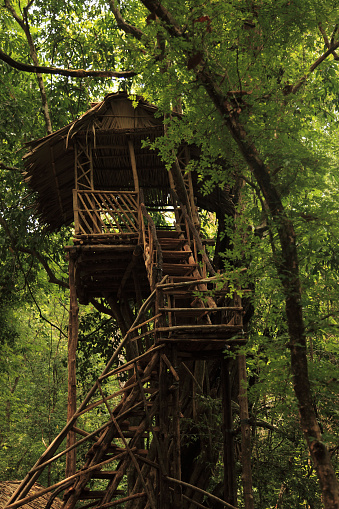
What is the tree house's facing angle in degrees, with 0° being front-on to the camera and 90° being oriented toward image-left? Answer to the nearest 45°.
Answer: approximately 0°

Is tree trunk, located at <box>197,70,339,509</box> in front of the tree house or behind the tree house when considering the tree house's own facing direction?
in front
